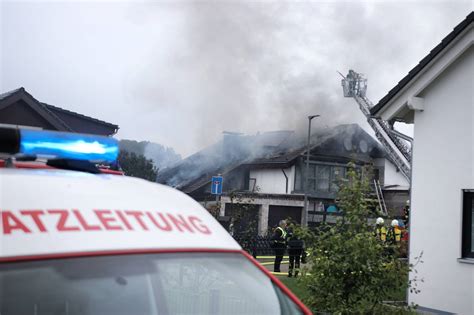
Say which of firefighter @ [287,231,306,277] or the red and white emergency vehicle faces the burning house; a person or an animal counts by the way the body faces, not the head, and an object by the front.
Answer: the firefighter

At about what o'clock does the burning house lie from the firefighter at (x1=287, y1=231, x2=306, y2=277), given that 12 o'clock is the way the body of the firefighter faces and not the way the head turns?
The burning house is roughly at 12 o'clock from the firefighter.

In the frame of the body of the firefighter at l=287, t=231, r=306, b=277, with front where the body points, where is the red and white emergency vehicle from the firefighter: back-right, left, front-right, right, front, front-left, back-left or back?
back

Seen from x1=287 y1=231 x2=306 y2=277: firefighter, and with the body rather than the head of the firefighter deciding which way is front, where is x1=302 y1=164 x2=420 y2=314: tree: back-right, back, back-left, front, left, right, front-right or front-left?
back

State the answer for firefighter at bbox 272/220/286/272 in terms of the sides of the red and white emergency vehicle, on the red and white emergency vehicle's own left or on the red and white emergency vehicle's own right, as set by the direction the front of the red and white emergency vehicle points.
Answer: on the red and white emergency vehicle's own left

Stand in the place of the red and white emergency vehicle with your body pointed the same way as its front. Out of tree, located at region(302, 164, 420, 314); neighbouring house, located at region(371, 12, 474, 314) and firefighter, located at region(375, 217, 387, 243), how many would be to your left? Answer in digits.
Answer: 3

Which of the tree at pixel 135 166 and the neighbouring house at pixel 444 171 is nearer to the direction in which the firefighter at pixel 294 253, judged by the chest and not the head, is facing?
the tree

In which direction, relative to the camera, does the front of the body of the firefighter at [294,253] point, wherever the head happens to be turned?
away from the camera
